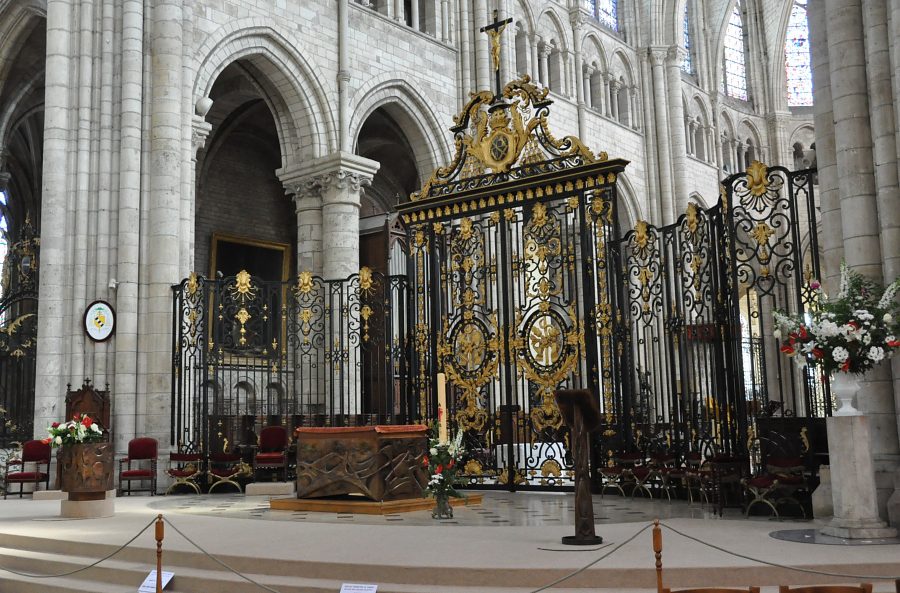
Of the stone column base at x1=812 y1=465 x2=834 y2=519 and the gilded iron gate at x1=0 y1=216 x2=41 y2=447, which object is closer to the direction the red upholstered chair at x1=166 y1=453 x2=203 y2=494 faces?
the stone column base

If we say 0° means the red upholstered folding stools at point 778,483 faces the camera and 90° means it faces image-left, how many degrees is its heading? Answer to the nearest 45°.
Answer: approximately 45°

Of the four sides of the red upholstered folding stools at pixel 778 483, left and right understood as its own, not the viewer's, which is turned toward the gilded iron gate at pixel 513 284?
right

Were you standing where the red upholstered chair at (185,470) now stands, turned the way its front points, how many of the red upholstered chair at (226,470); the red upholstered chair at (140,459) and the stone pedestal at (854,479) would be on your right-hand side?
1

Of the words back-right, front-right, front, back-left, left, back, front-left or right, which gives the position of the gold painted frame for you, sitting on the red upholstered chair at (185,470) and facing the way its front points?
back

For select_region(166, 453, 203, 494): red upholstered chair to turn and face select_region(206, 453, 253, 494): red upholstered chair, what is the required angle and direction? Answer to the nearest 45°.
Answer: approximately 90° to its left

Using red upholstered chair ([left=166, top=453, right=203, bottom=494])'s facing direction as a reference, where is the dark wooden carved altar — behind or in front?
in front

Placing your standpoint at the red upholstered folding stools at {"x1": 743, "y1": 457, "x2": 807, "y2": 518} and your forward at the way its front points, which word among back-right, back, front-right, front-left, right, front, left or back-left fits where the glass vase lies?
front-right

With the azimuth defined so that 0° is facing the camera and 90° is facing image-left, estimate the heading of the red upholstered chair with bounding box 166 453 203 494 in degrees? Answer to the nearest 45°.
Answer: approximately 0°

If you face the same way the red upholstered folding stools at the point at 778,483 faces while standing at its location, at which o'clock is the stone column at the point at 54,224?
The stone column is roughly at 2 o'clock from the red upholstered folding stools.
